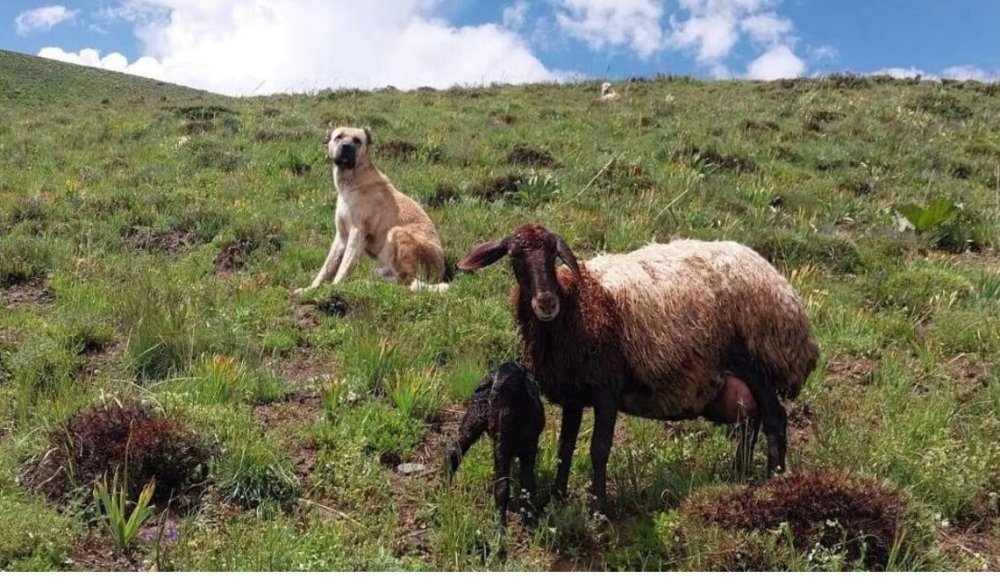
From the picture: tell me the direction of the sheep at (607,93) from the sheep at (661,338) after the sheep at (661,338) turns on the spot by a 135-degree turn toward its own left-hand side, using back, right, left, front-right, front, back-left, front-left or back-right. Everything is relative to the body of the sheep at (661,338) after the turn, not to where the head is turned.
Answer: left

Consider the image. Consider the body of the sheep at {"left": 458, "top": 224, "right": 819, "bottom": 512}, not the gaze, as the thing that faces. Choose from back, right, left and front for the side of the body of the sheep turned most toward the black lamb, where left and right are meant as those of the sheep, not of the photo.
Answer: front

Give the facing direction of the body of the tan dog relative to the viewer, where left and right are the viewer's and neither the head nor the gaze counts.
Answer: facing the viewer and to the left of the viewer

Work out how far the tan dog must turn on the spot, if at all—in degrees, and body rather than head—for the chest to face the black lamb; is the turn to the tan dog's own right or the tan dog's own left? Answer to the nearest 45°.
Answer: approximately 45° to the tan dog's own left

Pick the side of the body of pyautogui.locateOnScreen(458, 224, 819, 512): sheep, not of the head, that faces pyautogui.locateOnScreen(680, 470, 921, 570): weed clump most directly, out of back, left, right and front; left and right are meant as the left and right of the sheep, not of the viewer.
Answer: left

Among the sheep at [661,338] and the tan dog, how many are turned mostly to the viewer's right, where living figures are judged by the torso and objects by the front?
0

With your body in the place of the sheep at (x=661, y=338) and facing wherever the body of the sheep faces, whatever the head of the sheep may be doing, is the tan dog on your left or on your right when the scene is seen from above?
on your right

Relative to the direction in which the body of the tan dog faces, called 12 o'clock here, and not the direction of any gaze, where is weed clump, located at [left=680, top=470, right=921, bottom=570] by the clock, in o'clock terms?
The weed clump is roughly at 10 o'clock from the tan dog.
